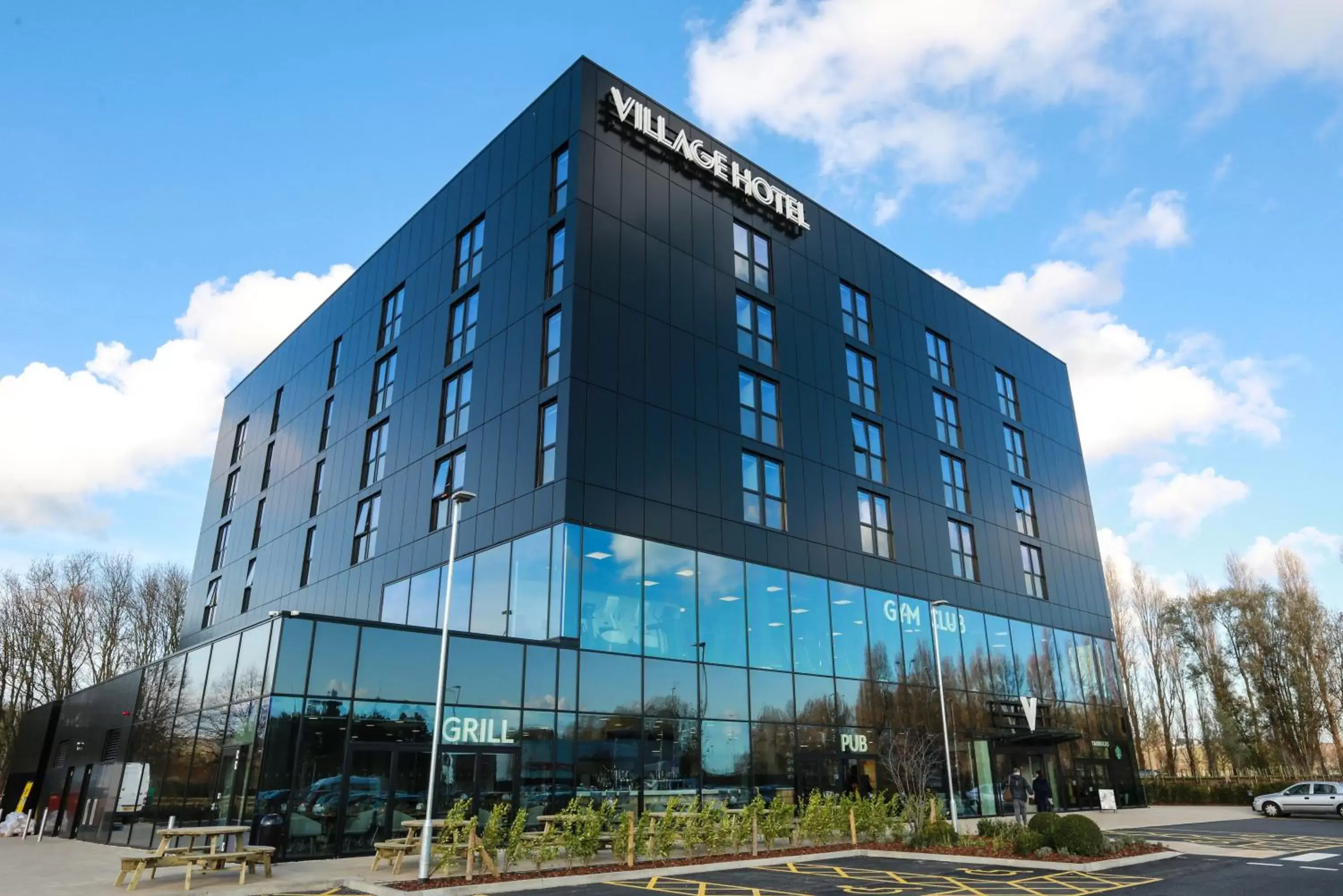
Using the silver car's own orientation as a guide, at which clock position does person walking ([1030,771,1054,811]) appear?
The person walking is roughly at 10 o'clock from the silver car.

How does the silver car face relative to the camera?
to the viewer's left

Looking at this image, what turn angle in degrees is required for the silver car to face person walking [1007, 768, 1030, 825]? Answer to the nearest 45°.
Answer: approximately 45° to its left

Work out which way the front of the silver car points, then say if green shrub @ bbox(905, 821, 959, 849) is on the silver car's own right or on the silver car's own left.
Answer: on the silver car's own left

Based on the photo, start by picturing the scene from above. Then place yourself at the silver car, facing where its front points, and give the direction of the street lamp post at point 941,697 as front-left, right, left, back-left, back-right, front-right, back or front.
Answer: front-left

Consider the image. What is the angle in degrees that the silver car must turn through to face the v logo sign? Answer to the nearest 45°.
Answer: approximately 45° to its left
